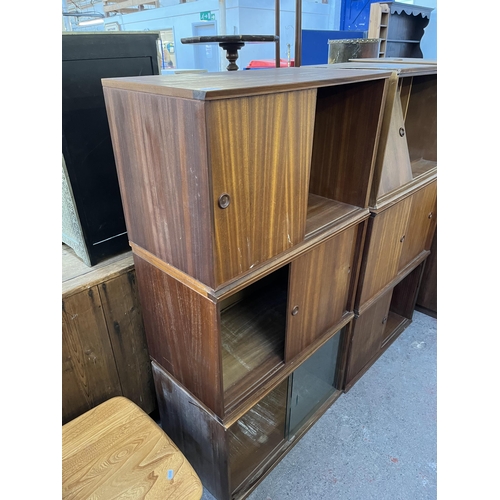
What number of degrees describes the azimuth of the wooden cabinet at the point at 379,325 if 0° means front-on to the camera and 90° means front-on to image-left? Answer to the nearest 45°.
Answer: approximately 315°

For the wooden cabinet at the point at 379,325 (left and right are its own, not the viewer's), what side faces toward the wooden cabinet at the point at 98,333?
right

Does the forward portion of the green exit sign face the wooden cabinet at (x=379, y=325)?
yes

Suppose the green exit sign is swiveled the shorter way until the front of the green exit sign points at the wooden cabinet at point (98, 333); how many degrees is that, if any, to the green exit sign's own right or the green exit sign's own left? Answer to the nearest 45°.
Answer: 0° — it already faces it
